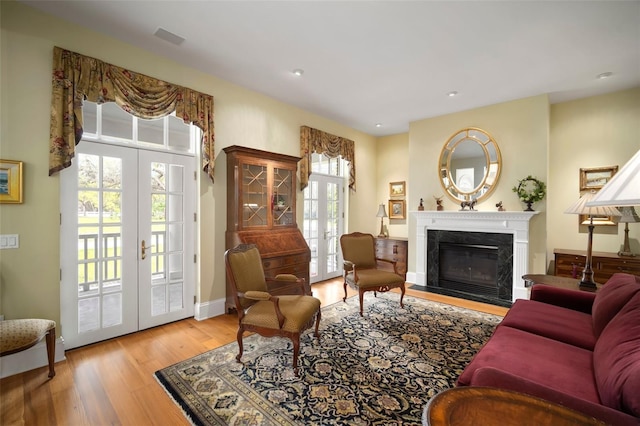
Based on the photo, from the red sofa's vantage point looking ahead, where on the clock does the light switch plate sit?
The light switch plate is roughly at 11 o'clock from the red sofa.

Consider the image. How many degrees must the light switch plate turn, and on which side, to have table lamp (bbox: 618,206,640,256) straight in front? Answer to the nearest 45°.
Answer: approximately 45° to its left

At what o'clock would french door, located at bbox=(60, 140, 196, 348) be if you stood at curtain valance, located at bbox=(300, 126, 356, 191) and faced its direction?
The french door is roughly at 3 o'clock from the curtain valance.

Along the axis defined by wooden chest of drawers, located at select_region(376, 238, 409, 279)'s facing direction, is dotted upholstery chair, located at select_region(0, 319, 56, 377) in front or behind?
in front

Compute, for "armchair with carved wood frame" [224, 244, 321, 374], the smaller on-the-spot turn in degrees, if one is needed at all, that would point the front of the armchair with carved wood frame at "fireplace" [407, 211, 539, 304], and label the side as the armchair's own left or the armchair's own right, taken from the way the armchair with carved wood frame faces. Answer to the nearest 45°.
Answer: approximately 45° to the armchair's own left

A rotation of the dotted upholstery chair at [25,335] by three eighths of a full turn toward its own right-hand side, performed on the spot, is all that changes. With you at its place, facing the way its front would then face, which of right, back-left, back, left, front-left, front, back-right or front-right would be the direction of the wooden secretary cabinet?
back

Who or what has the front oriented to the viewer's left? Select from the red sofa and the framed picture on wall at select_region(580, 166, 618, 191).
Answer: the red sofa

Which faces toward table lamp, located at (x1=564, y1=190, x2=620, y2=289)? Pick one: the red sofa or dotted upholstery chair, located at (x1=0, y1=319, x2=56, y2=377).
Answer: the dotted upholstery chair

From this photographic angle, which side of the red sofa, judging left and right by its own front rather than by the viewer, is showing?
left

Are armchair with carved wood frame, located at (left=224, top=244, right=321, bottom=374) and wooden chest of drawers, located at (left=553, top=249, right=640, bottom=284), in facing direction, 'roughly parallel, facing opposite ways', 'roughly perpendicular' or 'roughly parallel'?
roughly perpendicular

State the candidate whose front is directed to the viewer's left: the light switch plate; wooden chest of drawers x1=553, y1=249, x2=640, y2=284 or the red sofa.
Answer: the red sofa

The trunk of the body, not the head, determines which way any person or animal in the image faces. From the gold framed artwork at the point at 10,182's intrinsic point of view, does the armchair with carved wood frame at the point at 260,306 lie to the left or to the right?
on its left

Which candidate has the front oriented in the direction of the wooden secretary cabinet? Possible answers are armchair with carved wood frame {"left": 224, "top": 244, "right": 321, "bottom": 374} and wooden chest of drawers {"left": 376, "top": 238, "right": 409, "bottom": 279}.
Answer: the wooden chest of drawers

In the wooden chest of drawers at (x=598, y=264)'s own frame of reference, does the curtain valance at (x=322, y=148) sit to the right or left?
on its right
